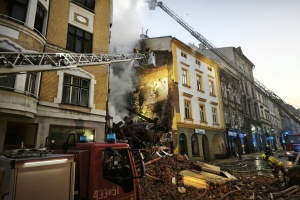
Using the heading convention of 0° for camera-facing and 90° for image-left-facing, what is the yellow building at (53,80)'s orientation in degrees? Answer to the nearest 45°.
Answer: approximately 315°

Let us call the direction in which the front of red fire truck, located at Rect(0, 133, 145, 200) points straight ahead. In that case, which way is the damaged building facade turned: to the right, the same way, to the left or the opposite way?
to the right

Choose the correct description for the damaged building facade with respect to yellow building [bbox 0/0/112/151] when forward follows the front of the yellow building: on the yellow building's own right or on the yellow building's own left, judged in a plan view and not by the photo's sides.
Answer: on the yellow building's own left

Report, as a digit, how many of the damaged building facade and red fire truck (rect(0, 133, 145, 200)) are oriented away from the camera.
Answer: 0

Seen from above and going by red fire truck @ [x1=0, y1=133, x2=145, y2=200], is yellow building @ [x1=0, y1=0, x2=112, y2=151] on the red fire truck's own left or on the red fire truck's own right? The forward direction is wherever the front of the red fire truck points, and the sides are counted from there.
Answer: on the red fire truck's own left

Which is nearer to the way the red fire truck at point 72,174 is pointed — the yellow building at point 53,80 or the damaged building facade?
the damaged building facade

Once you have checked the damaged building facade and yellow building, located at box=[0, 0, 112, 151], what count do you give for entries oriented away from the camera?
0

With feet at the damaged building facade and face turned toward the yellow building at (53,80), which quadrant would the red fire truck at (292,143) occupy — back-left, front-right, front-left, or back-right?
back-left

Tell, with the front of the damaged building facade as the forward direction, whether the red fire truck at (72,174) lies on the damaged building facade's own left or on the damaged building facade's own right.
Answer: on the damaged building facade's own right

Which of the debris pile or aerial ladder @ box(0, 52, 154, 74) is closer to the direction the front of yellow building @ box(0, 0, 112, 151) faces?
the debris pile

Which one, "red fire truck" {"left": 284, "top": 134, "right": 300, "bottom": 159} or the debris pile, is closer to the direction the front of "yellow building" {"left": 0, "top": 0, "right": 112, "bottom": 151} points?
the debris pile

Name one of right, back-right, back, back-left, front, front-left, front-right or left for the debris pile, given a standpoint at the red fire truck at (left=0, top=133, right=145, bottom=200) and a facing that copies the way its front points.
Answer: front-left

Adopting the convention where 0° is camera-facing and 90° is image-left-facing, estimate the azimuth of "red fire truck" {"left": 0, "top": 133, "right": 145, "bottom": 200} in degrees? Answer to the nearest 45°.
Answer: approximately 270°
